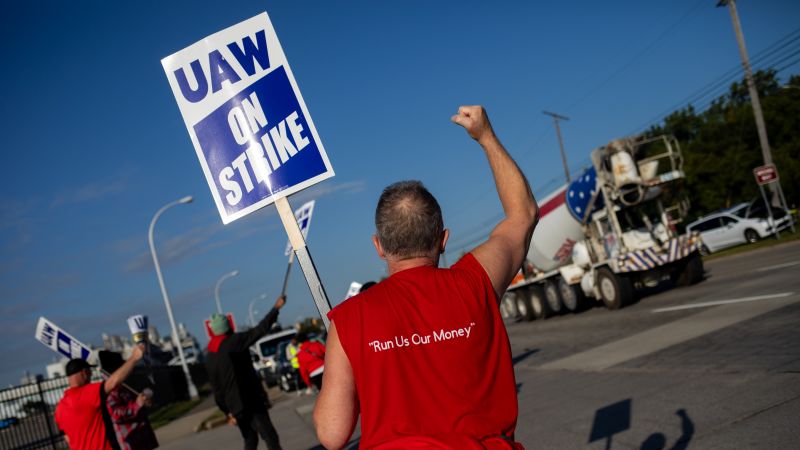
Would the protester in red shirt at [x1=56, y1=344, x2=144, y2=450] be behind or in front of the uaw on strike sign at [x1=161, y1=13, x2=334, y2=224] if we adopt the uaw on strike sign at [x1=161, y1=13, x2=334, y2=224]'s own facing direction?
behind

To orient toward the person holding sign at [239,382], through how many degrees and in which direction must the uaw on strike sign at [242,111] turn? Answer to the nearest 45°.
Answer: approximately 180°

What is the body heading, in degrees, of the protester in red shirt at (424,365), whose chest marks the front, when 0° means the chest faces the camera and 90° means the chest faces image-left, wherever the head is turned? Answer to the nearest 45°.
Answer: approximately 180°

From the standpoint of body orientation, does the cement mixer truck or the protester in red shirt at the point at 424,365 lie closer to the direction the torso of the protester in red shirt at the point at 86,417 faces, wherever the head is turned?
the cement mixer truck

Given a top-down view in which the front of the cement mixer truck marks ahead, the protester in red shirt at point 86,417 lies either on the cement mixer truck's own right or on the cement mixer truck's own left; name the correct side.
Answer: on the cement mixer truck's own right

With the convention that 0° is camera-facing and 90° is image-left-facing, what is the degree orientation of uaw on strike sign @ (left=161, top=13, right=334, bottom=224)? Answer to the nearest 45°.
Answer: approximately 0°

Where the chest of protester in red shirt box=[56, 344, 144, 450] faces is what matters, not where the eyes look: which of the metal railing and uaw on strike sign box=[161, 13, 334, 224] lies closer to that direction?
the metal railing
